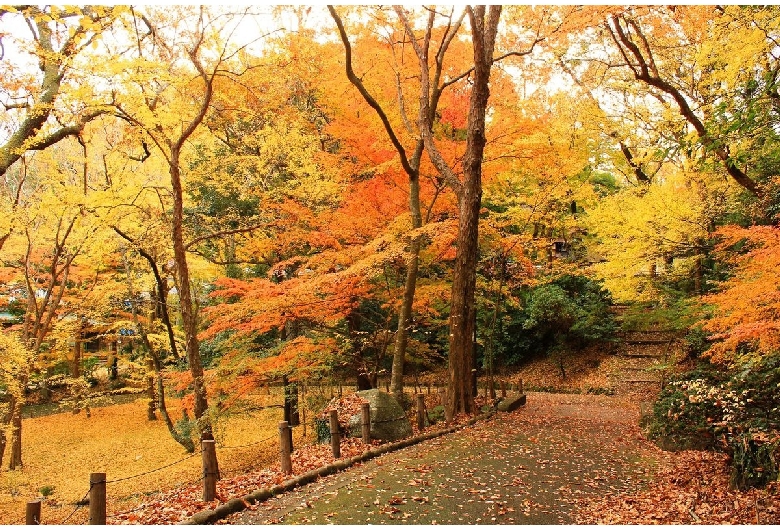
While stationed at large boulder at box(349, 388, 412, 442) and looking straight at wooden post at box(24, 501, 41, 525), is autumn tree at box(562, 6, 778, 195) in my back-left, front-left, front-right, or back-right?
back-left

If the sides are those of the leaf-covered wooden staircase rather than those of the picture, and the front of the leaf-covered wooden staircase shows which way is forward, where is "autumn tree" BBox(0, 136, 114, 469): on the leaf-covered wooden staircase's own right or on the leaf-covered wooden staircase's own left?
on the leaf-covered wooden staircase's own right

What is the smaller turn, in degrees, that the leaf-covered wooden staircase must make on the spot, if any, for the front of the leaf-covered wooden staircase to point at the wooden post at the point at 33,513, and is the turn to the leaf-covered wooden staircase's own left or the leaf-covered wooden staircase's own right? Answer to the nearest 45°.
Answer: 0° — it already faces it

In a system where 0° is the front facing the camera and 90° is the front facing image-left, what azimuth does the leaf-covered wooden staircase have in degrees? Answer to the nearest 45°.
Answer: approximately 0°

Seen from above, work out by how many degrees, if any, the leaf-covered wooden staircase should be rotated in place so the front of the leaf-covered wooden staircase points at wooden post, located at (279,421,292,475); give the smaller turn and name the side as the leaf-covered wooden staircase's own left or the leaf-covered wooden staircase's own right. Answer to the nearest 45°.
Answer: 0° — it already faces it

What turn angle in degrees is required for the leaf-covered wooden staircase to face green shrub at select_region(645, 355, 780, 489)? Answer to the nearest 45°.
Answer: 0° — it already faces it

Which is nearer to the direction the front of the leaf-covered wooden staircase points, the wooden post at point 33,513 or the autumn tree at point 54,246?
the wooden post
